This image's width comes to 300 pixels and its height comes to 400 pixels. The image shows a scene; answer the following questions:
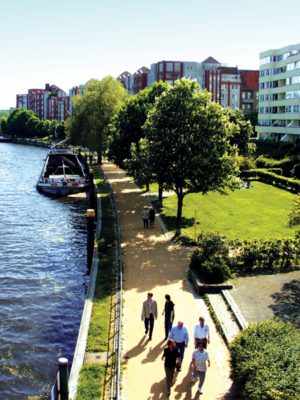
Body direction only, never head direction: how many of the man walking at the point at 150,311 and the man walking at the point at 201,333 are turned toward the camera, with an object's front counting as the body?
2

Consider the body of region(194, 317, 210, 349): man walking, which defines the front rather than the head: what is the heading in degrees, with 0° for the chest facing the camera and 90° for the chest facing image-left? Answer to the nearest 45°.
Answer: approximately 0°

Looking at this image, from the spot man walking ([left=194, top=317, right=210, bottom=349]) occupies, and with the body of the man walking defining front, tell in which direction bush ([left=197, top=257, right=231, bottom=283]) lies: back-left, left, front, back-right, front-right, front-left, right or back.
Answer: back

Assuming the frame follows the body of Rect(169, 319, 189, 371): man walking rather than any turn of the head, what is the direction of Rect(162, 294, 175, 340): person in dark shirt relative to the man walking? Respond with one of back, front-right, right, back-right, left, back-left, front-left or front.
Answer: back

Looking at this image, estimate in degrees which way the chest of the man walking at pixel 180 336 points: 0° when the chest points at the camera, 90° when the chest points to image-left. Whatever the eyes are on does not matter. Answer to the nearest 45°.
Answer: approximately 0°
